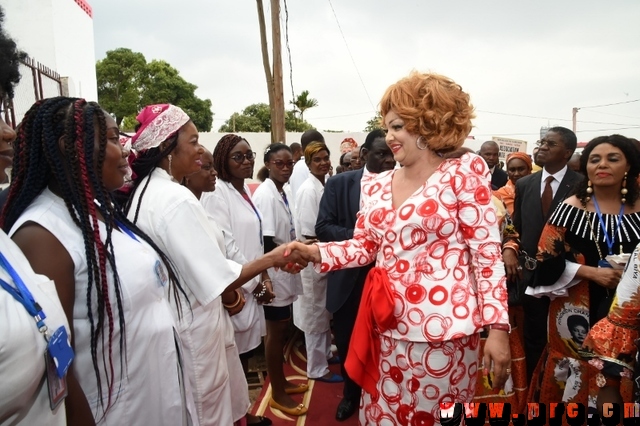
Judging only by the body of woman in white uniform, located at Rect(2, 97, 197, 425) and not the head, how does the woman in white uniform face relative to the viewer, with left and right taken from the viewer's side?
facing to the right of the viewer

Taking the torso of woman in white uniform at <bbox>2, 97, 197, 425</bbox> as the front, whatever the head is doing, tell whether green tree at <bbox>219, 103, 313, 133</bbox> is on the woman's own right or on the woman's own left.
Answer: on the woman's own left

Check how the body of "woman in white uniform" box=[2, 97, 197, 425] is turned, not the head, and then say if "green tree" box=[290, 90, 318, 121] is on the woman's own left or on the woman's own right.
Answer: on the woman's own left

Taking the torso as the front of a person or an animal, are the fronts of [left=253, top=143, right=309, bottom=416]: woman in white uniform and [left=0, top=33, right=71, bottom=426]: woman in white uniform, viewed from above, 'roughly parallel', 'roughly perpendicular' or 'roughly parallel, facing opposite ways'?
roughly perpendicular

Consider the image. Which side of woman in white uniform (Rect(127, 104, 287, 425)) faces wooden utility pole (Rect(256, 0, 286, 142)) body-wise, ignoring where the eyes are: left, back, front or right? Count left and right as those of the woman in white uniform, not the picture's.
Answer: left

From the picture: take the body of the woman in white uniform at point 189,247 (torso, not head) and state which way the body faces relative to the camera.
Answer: to the viewer's right

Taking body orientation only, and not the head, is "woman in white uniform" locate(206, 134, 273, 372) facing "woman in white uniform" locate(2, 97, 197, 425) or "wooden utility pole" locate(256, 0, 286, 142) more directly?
the woman in white uniform

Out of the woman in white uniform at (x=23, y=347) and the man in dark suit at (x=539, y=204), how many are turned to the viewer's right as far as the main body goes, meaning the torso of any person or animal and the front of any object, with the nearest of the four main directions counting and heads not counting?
1

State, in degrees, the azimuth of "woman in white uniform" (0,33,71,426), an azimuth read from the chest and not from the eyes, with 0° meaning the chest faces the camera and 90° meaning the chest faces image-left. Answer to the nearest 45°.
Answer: approximately 270°

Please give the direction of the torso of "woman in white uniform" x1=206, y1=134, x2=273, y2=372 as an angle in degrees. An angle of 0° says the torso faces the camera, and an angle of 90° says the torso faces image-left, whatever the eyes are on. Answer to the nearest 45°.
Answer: approximately 315°

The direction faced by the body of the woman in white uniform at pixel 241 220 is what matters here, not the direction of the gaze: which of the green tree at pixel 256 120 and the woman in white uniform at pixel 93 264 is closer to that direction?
the woman in white uniform
